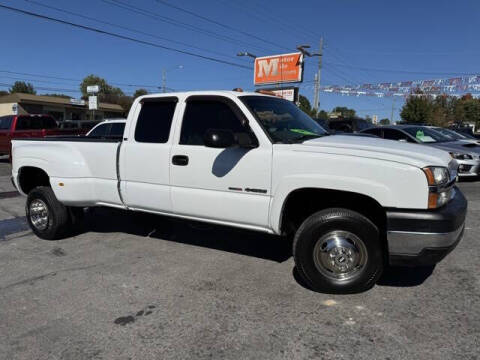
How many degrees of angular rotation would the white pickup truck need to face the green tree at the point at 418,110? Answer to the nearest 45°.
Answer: approximately 90° to its left

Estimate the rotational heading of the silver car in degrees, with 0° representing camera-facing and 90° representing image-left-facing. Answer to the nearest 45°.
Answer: approximately 315°

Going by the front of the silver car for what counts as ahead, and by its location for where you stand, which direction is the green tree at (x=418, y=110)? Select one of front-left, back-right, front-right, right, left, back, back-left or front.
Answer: back-left

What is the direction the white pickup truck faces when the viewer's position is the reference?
facing the viewer and to the right of the viewer

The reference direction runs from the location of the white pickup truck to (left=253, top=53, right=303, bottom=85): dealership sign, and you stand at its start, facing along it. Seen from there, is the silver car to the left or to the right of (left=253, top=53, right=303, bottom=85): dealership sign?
right

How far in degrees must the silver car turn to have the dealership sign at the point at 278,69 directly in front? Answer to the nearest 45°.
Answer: approximately 180°

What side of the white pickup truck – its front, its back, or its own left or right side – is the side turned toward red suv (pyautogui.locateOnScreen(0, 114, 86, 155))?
back

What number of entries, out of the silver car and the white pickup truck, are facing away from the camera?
0

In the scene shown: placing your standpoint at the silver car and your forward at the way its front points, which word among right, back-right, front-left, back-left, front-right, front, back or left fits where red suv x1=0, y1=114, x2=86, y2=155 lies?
back-right

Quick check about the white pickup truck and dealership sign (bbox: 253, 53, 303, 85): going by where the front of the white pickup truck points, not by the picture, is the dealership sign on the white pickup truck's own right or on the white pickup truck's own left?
on the white pickup truck's own left
